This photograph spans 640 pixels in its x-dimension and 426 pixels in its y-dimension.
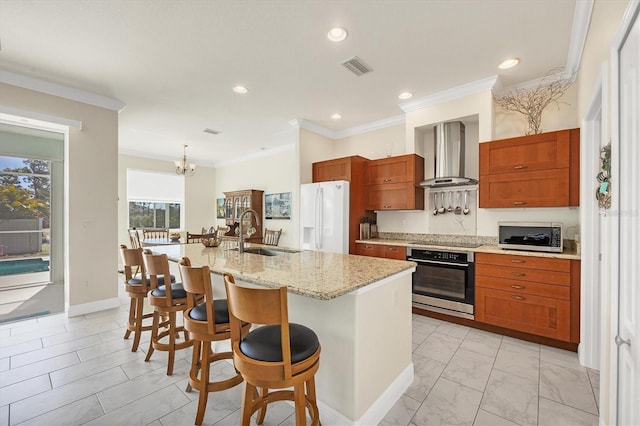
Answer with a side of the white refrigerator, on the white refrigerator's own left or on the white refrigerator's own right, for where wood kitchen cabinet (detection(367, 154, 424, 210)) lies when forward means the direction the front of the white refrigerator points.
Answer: on the white refrigerator's own left

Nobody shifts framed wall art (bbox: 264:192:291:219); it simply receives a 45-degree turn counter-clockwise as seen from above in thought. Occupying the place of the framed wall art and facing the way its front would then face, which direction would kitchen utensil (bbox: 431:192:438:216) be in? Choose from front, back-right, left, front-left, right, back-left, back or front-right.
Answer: front-left

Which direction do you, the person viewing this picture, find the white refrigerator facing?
facing the viewer and to the left of the viewer

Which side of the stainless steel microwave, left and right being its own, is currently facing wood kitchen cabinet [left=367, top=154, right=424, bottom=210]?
right

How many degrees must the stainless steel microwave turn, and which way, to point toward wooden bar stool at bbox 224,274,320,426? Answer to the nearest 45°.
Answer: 0° — it already faces it

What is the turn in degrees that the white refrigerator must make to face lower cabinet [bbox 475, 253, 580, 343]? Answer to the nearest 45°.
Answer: approximately 90° to its left

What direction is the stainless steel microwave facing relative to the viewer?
toward the camera

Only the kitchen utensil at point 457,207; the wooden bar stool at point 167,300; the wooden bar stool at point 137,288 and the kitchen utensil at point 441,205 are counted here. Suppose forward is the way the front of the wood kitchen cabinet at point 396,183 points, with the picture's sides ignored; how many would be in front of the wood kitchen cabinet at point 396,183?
2

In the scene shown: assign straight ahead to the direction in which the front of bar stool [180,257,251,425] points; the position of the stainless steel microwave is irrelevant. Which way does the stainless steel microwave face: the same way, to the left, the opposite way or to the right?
the opposite way

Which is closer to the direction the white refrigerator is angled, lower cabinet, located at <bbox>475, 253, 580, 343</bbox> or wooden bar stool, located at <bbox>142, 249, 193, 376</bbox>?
the wooden bar stool

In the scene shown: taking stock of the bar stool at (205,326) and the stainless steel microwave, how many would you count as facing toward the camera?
1

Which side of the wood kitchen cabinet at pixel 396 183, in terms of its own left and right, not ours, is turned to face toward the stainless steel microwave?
left

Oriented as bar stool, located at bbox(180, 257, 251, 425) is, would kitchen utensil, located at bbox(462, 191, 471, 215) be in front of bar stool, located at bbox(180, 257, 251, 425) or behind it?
in front

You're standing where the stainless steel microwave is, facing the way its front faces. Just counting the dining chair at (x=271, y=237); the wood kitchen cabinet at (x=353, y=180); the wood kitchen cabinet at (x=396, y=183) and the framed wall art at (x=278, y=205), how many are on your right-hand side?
4
